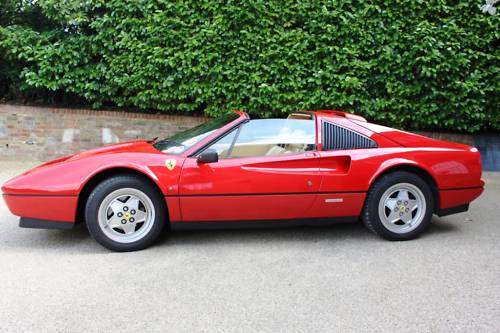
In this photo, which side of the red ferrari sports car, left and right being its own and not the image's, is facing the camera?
left
